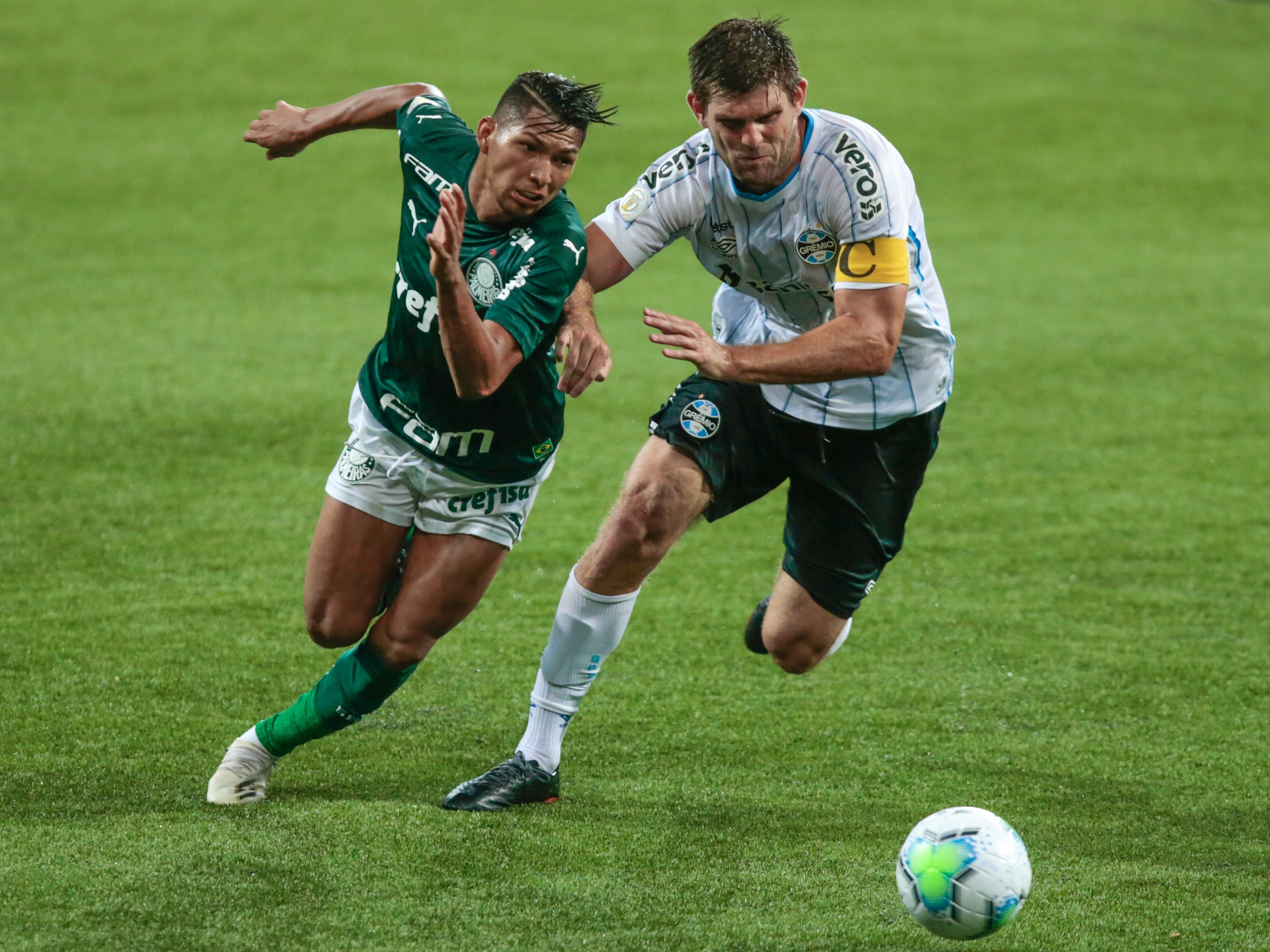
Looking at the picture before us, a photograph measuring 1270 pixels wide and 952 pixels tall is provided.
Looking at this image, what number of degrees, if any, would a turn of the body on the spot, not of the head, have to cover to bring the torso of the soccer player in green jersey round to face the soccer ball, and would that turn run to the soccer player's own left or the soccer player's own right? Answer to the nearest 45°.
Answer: approximately 45° to the soccer player's own left

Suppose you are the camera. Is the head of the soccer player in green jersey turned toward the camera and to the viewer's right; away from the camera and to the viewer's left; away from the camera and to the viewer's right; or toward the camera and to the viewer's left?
toward the camera and to the viewer's right

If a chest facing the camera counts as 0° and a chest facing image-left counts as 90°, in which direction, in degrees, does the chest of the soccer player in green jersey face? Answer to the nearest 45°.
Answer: approximately 0°

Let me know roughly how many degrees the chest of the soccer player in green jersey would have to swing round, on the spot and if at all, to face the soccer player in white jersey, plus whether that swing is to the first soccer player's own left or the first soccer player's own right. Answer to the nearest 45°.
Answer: approximately 90° to the first soccer player's own left

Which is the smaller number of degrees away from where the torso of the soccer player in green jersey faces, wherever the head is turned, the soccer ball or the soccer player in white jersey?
the soccer ball
